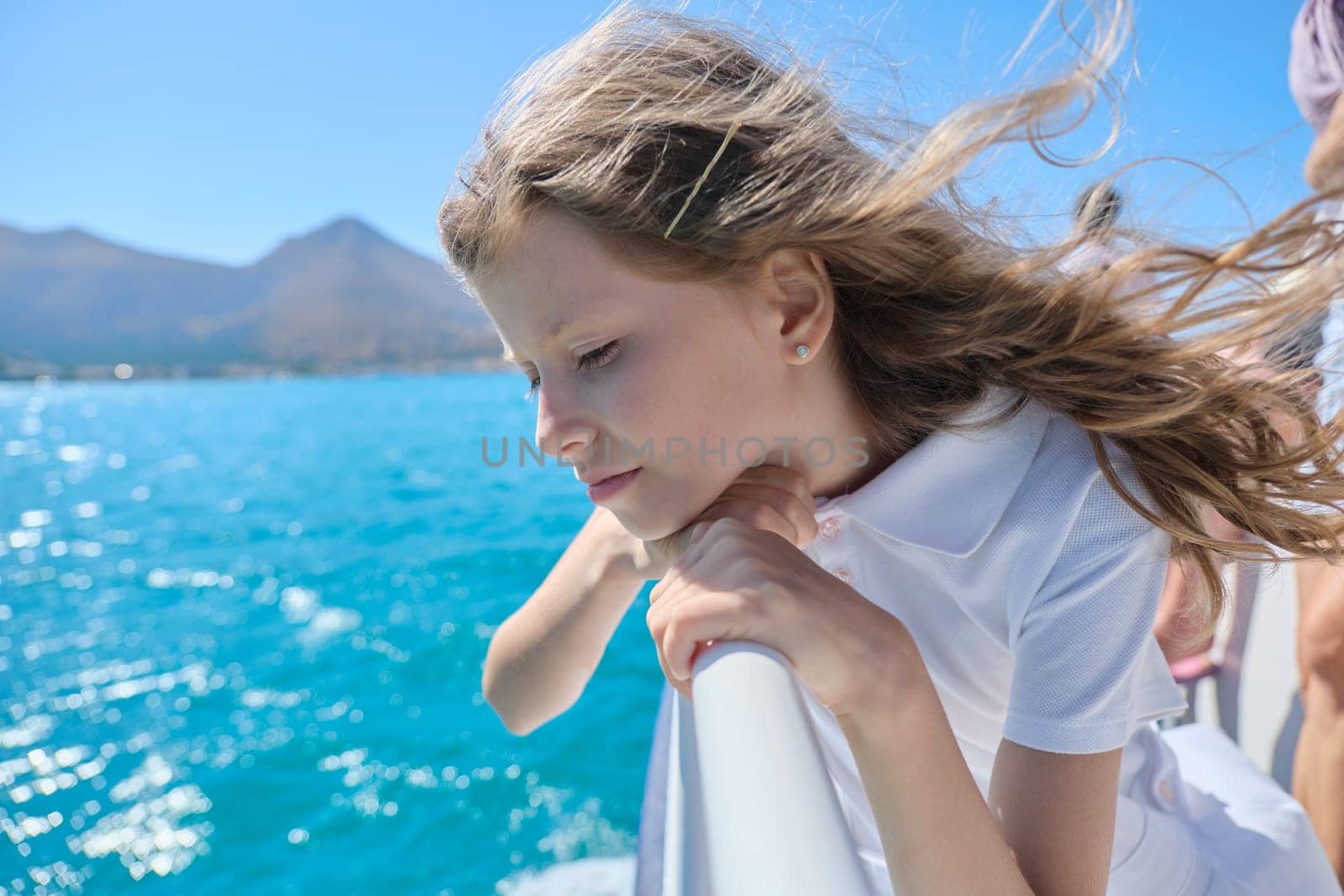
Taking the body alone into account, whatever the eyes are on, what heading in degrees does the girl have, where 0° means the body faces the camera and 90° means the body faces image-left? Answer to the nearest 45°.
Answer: approximately 45°

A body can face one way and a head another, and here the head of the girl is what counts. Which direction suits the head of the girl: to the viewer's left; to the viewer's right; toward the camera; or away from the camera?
to the viewer's left
